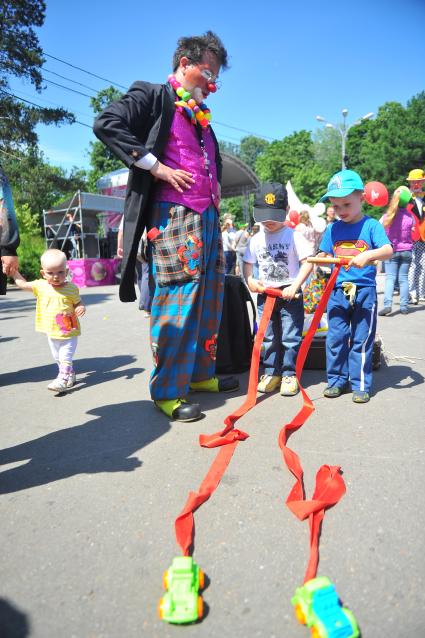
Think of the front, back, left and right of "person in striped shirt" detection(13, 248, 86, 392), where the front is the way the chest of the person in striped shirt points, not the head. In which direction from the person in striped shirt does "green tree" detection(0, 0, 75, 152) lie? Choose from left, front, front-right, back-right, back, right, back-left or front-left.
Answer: back

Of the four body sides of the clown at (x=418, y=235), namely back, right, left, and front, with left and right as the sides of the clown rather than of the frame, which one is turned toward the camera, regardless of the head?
front

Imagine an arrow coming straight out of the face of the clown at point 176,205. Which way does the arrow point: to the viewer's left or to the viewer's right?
to the viewer's right

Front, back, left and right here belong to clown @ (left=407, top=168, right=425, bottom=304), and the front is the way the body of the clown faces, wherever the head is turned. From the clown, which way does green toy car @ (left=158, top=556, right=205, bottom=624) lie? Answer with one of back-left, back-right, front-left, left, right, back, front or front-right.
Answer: front

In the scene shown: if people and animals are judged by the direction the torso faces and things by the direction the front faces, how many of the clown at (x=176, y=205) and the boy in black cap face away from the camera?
0

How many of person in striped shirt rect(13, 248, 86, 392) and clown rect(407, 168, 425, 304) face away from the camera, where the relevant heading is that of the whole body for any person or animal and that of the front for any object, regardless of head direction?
0

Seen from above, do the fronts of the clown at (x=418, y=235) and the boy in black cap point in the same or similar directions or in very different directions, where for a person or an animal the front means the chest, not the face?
same or similar directions

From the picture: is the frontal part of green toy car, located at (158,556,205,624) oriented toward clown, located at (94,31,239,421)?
yes

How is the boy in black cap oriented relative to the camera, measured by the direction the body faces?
toward the camera

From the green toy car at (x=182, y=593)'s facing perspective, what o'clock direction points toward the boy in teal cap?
The boy in teal cap is roughly at 1 o'clock from the green toy car.

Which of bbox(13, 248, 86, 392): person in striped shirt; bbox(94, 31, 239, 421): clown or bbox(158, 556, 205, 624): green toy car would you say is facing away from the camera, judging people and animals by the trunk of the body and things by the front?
the green toy car

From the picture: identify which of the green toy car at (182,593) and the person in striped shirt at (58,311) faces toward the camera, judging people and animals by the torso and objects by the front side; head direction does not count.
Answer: the person in striped shirt

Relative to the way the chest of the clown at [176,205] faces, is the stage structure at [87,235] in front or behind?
behind
